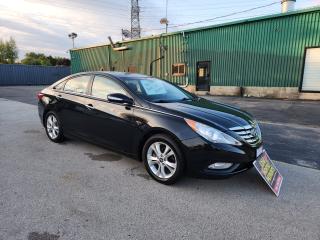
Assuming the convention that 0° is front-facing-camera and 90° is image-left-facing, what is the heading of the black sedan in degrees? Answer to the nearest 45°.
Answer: approximately 315°

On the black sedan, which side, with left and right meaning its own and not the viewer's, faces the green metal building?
left

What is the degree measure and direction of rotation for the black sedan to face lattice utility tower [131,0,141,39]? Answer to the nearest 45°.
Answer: approximately 135° to its left
